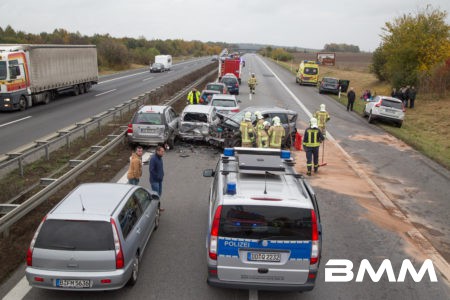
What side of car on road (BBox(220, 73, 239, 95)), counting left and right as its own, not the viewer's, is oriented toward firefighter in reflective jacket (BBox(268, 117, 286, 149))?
back

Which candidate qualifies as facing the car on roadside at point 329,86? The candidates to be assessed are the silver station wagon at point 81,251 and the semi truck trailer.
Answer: the silver station wagon

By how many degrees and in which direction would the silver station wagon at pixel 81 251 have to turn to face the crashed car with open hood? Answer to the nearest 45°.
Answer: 0° — it already faces it

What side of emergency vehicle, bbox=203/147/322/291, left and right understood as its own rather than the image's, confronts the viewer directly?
back

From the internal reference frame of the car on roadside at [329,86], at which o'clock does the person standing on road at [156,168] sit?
The person standing on road is roughly at 6 o'clock from the car on roadside.

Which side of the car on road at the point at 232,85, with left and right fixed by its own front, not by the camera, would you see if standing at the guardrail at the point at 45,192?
back

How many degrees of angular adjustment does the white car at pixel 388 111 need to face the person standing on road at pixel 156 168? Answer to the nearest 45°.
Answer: approximately 135° to its left

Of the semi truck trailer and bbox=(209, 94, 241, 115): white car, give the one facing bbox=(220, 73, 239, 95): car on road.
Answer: the white car

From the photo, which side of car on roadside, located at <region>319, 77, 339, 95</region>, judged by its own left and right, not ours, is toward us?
back

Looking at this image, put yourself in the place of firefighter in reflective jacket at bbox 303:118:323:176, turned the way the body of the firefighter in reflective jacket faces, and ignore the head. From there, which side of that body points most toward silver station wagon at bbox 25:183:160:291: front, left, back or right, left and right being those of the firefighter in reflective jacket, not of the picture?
back

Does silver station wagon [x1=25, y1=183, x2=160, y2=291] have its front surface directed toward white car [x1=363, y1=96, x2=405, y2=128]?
no

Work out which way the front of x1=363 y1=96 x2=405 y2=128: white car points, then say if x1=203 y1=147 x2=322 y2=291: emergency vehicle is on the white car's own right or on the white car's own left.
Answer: on the white car's own left

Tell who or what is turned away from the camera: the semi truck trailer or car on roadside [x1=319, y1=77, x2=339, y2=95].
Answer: the car on roadside

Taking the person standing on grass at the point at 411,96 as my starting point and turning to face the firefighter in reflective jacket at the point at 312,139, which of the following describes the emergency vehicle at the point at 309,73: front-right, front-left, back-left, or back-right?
back-right

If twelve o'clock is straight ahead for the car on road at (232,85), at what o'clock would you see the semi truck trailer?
The semi truck trailer is roughly at 8 o'clock from the car on road.

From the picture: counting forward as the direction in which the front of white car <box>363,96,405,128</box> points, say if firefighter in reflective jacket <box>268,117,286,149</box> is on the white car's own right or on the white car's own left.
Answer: on the white car's own left

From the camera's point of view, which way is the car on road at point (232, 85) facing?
away from the camera
